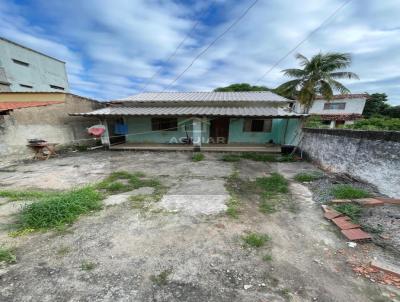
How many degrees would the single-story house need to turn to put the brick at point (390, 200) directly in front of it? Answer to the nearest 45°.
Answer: approximately 45° to its left

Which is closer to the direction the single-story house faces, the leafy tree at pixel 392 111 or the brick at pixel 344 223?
the brick

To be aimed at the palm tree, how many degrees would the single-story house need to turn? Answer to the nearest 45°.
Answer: approximately 90° to its left

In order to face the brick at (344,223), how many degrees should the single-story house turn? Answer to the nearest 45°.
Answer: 0° — it already faces it

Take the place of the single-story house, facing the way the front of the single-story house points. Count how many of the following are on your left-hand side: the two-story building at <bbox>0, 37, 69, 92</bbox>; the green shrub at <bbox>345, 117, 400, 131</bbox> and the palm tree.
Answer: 2

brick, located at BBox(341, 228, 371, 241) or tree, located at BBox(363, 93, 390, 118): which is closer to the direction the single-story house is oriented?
the brick

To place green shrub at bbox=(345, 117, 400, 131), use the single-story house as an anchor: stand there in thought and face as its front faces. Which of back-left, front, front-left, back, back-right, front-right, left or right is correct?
left

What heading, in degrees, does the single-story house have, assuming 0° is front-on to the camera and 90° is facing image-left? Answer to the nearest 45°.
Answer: approximately 0°

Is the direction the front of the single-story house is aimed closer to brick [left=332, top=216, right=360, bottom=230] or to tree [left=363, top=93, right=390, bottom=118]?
the brick

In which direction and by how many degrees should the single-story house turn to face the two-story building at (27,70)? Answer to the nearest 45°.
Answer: approximately 90° to its right
